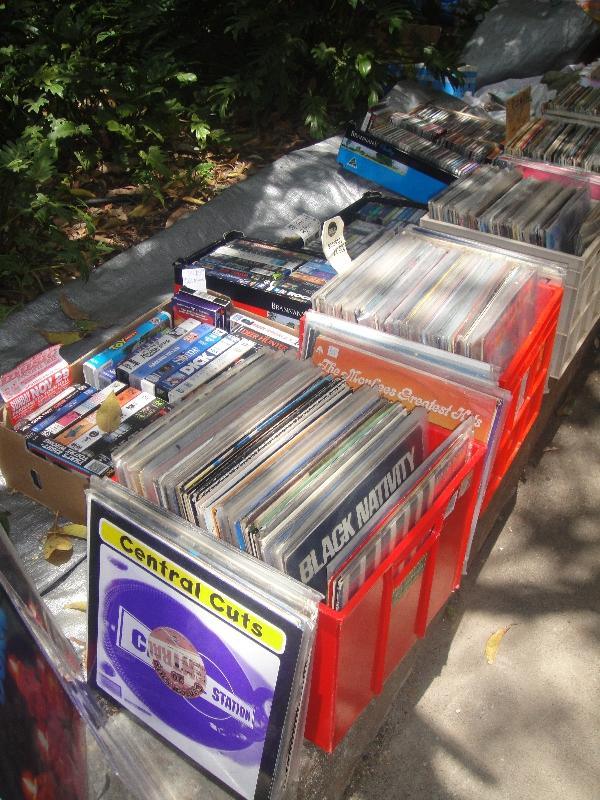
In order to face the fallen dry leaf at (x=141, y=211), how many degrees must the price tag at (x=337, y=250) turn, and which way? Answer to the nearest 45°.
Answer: approximately 135° to its right

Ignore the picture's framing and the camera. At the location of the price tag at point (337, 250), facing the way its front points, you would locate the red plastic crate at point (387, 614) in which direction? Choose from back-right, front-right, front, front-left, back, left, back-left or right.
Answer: front

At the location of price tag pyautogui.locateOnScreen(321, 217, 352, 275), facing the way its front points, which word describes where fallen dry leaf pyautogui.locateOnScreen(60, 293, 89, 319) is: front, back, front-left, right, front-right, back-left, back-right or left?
back-right

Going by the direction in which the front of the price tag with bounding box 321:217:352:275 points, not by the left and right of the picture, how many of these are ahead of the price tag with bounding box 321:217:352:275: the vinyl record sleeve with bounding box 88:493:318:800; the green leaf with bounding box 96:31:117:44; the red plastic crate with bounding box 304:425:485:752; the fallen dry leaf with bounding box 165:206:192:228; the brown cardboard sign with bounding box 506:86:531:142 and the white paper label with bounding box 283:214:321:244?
2

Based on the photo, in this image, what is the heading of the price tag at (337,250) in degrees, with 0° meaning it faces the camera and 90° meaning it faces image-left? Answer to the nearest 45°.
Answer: approximately 0°

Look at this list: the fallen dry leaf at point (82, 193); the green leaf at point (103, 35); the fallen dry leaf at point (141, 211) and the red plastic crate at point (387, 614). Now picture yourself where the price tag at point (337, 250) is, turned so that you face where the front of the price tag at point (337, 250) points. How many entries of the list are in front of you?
1

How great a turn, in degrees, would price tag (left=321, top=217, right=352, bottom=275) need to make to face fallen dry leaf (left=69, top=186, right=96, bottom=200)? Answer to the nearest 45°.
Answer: approximately 135° to its right

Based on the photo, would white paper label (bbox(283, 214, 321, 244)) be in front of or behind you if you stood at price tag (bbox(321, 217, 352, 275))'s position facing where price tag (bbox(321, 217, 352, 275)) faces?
behind

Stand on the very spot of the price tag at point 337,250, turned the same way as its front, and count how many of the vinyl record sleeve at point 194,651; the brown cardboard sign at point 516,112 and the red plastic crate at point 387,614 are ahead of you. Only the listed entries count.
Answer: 2

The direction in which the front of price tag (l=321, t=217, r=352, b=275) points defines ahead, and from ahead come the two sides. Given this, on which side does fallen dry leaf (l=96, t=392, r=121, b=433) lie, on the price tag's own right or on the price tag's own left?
on the price tag's own right

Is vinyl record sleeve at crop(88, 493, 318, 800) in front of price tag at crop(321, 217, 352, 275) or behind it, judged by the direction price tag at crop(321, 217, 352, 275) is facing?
in front

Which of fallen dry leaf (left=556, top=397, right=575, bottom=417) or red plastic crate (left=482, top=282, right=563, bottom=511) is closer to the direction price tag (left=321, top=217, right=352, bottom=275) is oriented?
the red plastic crate

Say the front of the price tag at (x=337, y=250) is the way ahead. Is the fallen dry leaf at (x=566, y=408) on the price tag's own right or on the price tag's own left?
on the price tag's own left
